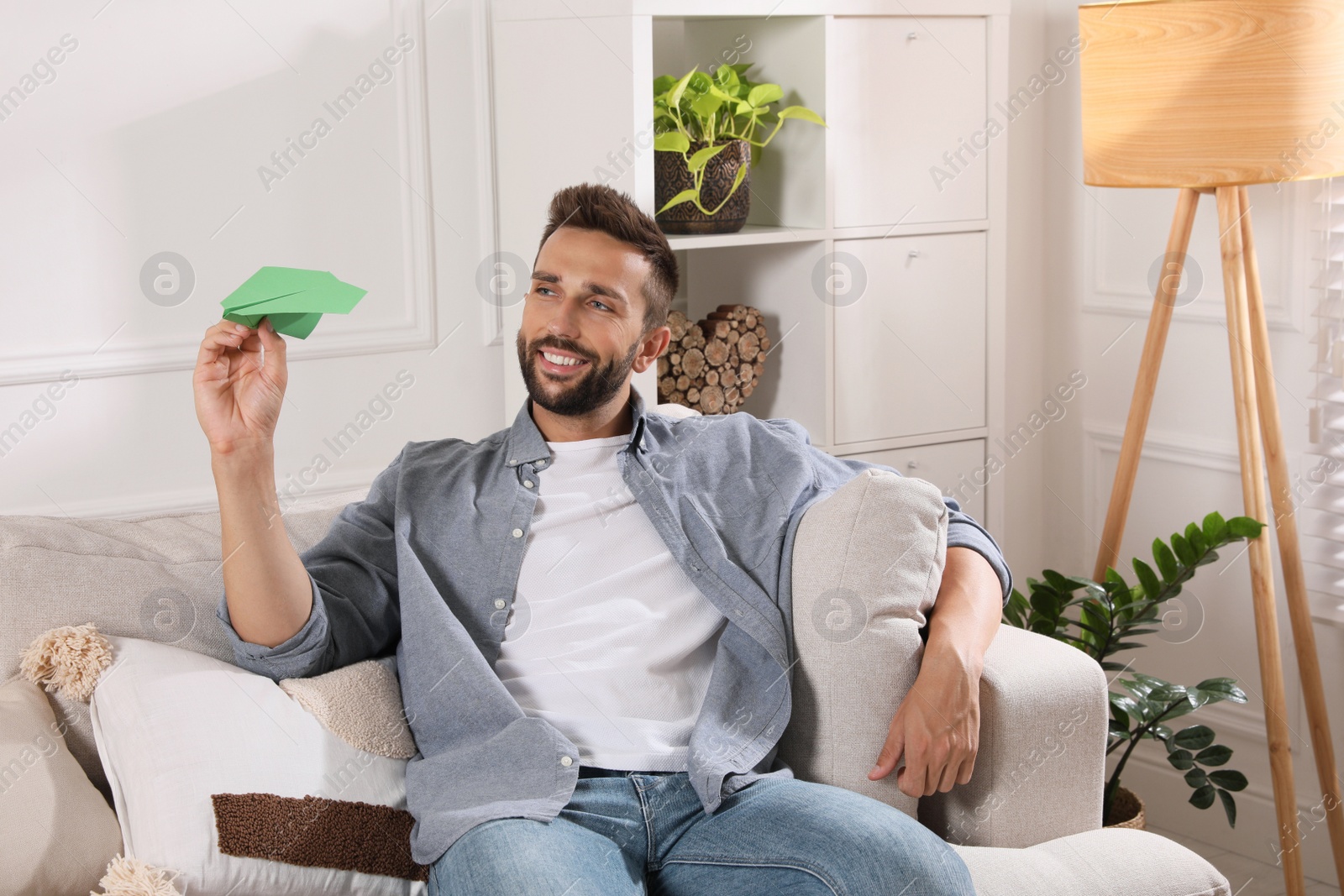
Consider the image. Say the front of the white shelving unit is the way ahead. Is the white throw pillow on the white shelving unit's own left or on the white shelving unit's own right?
on the white shelving unit's own right

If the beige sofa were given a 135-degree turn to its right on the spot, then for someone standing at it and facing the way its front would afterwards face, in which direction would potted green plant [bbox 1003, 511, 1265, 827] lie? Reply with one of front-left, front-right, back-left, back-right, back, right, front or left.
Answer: right

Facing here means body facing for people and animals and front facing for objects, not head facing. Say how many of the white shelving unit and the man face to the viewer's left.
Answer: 0

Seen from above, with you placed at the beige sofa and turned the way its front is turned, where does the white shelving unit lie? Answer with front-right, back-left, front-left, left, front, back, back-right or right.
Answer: back

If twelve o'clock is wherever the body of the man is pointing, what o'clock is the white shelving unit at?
The white shelving unit is roughly at 7 o'clock from the man.

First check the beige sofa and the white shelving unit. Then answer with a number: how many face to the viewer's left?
0

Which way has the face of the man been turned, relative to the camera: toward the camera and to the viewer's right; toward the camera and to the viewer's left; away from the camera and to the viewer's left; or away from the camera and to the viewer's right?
toward the camera and to the viewer's left

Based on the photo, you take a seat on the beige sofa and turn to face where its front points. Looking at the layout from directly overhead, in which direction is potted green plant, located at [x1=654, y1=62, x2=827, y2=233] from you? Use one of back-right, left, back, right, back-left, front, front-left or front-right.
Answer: back

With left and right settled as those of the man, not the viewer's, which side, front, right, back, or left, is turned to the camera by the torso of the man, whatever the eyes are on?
front

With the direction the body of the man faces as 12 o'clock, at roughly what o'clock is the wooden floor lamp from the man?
The wooden floor lamp is roughly at 8 o'clock from the man.

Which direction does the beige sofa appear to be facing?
toward the camera

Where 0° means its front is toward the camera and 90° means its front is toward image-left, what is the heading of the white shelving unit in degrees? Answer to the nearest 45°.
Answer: approximately 315°

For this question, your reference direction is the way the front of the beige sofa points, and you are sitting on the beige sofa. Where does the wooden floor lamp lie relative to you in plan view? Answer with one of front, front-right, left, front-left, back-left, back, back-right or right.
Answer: back-left
